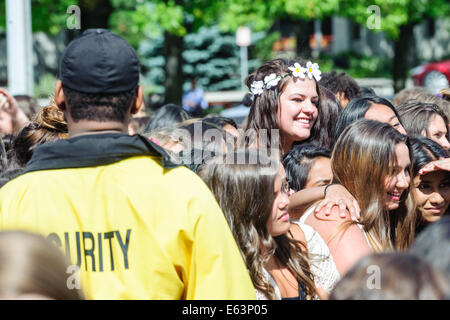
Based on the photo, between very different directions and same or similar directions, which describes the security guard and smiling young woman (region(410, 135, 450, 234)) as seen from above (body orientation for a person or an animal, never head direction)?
very different directions

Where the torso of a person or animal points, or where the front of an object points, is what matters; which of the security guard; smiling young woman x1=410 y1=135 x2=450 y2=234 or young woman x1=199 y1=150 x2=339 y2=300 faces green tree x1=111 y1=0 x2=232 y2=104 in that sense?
the security guard

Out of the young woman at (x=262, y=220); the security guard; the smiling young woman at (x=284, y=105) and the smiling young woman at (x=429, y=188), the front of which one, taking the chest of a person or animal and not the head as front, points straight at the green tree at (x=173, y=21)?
the security guard

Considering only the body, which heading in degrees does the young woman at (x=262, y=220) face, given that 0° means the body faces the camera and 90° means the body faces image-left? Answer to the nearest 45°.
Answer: approximately 315°

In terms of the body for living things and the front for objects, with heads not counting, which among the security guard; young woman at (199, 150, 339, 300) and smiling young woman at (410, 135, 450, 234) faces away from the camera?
the security guard

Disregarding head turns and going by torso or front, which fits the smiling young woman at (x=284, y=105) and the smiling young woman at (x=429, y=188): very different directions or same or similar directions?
same or similar directions

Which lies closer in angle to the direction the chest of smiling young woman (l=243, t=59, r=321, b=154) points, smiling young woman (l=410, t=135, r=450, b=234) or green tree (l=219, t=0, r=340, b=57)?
the smiling young woman

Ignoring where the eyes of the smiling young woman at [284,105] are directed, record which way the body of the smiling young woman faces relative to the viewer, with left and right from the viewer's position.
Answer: facing the viewer and to the right of the viewer

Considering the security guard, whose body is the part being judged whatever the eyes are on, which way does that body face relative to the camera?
away from the camera

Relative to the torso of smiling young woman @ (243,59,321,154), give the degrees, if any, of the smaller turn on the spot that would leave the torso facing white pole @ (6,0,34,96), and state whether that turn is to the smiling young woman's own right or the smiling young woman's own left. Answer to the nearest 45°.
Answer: approximately 180°

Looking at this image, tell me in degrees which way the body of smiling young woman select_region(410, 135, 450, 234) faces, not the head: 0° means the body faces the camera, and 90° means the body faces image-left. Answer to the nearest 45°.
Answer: approximately 315°

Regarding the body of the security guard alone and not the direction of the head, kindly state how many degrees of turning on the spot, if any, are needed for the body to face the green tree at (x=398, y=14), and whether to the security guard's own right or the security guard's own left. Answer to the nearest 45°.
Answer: approximately 45° to the security guard's own right

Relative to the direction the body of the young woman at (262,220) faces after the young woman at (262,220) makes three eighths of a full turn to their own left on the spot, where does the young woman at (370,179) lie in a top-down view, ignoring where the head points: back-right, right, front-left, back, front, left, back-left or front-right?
front-right

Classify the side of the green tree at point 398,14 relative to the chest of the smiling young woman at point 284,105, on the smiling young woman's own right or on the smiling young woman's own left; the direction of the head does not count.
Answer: on the smiling young woman's own left
